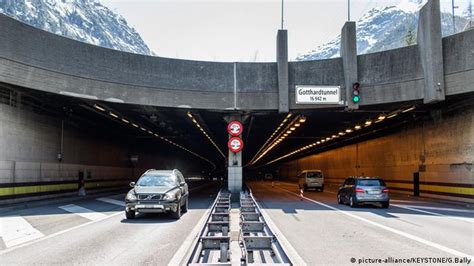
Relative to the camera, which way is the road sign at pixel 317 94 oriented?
toward the camera

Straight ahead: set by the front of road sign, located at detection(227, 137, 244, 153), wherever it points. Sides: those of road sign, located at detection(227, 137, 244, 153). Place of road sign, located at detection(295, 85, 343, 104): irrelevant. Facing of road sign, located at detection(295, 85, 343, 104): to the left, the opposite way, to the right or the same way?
the same way

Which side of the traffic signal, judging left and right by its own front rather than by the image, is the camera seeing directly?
front

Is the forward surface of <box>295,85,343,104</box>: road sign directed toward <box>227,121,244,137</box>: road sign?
no

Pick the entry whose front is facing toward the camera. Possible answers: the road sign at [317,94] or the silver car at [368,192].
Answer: the road sign

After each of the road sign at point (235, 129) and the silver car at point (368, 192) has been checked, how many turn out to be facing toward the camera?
1

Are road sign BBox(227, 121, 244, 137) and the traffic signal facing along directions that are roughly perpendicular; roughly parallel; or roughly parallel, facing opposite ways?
roughly parallel

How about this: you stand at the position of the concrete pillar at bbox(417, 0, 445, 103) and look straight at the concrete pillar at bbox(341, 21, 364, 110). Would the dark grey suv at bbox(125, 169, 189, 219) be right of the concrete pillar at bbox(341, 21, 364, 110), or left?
left

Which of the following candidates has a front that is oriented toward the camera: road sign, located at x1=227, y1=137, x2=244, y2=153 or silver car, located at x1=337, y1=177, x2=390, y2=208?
the road sign

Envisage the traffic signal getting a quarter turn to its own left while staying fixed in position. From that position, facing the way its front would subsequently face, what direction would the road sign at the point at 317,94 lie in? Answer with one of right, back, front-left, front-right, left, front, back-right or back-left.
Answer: back

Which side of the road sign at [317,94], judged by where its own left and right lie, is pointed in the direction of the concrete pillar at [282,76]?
right

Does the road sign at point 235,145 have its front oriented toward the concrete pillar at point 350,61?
no

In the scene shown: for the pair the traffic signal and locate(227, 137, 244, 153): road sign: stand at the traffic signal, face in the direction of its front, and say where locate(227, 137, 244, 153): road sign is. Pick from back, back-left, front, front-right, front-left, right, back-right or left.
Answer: right

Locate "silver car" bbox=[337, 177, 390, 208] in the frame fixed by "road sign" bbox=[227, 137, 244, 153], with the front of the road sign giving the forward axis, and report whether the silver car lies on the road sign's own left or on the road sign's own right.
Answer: on the road sign's own left

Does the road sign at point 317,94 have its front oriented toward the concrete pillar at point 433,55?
no

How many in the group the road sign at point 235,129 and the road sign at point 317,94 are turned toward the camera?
2

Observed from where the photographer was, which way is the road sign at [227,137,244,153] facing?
facing the viewer
